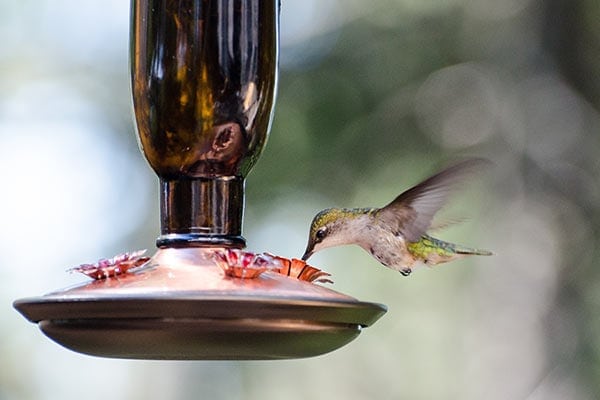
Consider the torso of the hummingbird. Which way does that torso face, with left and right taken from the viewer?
facing to the left of the viewer
